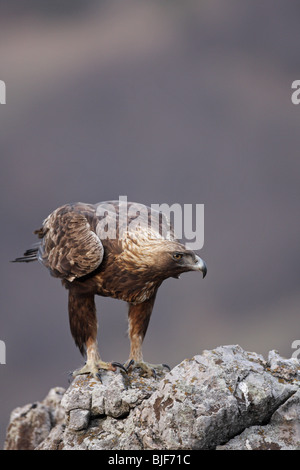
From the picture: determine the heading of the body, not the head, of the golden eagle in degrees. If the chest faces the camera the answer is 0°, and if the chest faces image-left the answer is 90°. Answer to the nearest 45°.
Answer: approximately 315°
